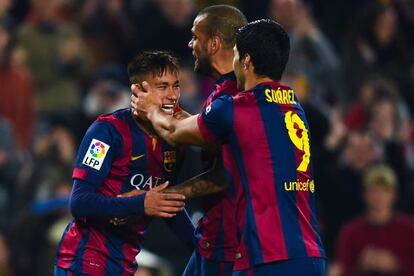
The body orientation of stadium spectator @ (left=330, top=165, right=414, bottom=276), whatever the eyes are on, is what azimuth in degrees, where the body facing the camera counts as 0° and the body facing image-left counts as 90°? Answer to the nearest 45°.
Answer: approximately 0°
